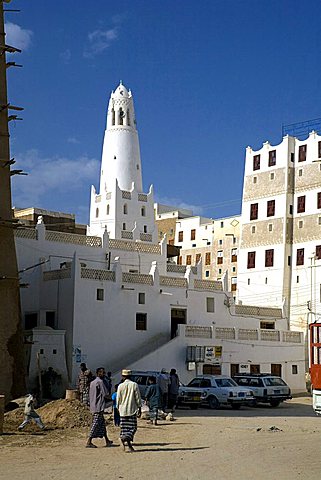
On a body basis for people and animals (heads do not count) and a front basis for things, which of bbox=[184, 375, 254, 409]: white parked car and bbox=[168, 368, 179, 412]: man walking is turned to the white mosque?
the man walking

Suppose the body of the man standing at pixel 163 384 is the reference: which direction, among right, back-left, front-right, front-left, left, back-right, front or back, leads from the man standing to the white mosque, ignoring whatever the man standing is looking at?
front

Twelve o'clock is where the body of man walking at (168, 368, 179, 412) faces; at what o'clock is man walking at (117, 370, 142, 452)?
man walking at (117, 370, 142, 452) is roughly at 6 o'clock from man walking at (168, 368, 179, 412).

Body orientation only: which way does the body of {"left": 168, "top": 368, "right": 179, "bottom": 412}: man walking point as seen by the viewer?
away from the camera

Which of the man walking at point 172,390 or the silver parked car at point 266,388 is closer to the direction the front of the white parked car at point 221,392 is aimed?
the man walking

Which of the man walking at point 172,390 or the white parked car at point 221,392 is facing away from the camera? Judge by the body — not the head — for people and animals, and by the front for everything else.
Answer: the man walking

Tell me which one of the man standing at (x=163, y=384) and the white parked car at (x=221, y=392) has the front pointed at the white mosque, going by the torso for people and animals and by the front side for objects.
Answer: the man standing

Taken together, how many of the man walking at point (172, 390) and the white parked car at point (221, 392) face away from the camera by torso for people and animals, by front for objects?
1

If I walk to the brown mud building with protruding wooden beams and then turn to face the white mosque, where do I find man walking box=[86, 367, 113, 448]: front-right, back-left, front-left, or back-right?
back-right

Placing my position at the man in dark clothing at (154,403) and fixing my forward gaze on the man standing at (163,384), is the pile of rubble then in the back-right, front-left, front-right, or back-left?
back-left

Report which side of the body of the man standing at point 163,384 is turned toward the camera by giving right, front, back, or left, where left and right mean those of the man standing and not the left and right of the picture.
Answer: back

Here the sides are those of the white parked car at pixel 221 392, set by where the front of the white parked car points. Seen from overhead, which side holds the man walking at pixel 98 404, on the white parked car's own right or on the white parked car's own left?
on the white parked car's own right
